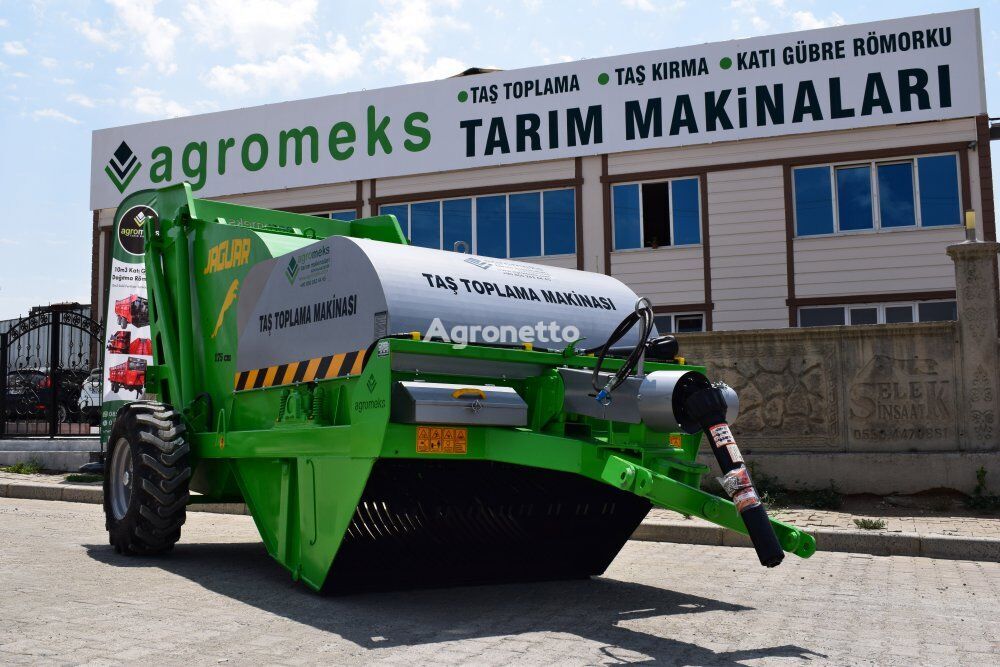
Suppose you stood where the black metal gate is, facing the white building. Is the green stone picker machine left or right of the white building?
right

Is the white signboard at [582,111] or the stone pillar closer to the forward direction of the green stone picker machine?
the stone pillar

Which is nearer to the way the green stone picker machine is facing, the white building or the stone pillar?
the stone pillar

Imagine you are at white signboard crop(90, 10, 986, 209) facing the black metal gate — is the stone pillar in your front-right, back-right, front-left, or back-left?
back-left

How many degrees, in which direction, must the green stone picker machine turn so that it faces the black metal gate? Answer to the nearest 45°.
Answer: approximately 180°

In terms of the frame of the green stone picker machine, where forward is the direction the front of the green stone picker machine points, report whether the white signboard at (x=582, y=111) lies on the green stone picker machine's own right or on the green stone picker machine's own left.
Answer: on the green stone picker machine's own left

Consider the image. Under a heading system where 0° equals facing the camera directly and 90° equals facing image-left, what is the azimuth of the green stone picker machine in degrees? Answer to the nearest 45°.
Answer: approximately 315°

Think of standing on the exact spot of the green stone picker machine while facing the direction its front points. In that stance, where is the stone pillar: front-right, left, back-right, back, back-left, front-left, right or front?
left

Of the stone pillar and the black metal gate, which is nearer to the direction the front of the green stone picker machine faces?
the stone pillar
